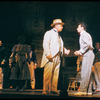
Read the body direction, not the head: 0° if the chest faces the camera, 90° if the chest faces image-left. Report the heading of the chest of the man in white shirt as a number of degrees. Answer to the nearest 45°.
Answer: approximately 90°

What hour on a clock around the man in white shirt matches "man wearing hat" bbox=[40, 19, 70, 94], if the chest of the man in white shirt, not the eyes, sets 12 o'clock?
The man wearing hat is roughly at 12 o'clock from the man in white shirt.
